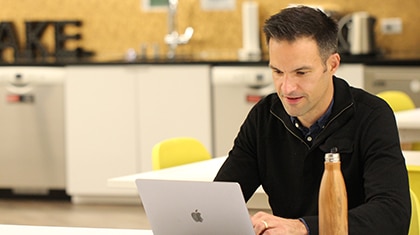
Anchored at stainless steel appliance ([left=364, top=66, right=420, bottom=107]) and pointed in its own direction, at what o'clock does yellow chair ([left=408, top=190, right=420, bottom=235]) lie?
The yellow chair is roughly at 12 o'clock from the stainless steel appliance.

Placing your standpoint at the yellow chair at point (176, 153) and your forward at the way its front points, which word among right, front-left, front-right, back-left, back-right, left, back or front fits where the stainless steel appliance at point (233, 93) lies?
back-left

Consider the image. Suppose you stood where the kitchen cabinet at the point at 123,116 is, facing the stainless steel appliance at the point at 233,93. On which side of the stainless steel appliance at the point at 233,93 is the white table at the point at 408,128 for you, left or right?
right

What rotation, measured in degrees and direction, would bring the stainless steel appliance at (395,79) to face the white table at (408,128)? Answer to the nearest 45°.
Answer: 0° — it already faces it

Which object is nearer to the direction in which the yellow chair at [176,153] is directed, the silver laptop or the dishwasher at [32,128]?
the silver laptop

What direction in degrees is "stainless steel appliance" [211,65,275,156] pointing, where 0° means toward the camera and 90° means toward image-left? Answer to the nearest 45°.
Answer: approximately 0°

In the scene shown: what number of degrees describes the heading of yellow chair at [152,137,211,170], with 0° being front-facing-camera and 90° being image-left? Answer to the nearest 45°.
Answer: approximately 315°
